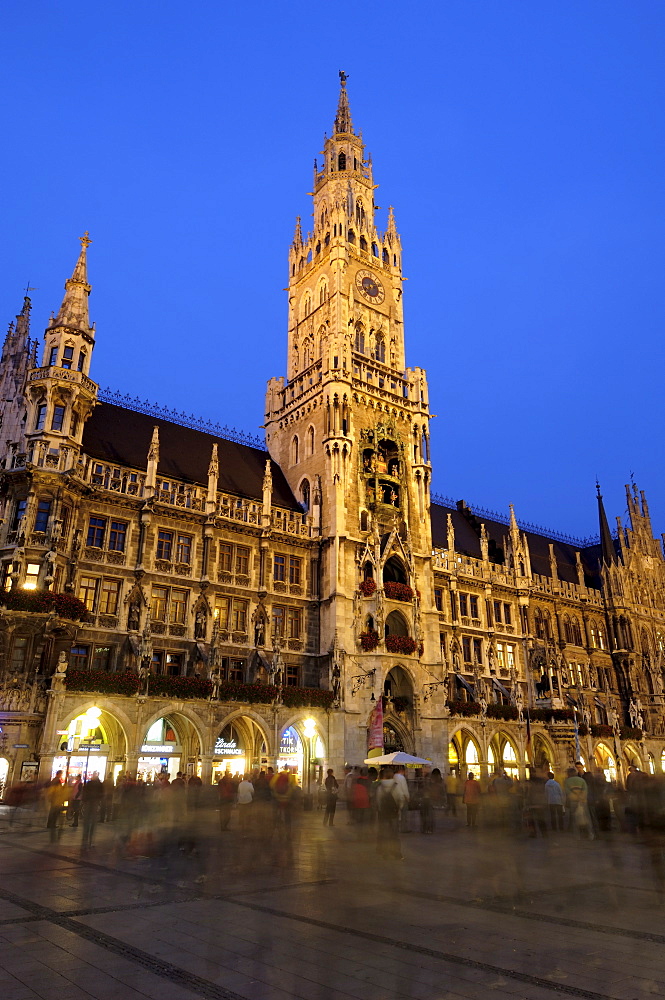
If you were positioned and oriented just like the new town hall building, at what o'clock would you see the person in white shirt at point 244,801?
The person in white shirt is roughly at 1 o'clock from the new town hall building.

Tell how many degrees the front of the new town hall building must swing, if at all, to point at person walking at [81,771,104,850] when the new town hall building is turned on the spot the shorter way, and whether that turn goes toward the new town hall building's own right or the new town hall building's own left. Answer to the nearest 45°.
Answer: approximately 45° to the new town hall building's own right

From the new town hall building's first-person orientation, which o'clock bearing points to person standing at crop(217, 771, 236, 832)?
The person standing is roughly at 1 o'clock from the new town hall building.

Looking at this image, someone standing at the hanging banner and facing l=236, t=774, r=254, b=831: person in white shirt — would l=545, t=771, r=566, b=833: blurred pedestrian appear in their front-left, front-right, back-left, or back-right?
front-left

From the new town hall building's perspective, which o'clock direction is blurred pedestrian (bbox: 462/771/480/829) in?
The blurred pedestrian is roughly at 12 o'clock from the new town hall building.

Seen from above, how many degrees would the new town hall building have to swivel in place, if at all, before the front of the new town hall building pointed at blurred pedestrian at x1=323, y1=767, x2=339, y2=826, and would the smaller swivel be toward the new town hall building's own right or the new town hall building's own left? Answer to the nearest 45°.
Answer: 0° — it already faces them

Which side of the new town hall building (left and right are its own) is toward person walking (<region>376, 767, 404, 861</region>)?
front

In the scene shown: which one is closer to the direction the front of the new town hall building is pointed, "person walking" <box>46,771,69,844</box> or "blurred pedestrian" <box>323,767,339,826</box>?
the blurred pedestrian

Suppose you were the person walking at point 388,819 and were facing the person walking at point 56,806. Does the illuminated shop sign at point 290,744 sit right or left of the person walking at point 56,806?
right

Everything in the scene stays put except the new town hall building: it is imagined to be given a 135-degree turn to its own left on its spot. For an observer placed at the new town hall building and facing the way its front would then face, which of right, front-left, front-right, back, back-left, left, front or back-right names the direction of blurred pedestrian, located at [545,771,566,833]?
back-right

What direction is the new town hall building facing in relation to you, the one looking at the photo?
facing the viewer and to the right of the viewer

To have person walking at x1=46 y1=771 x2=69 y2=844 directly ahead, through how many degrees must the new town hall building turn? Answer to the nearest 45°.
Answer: approximately 45° to its right
